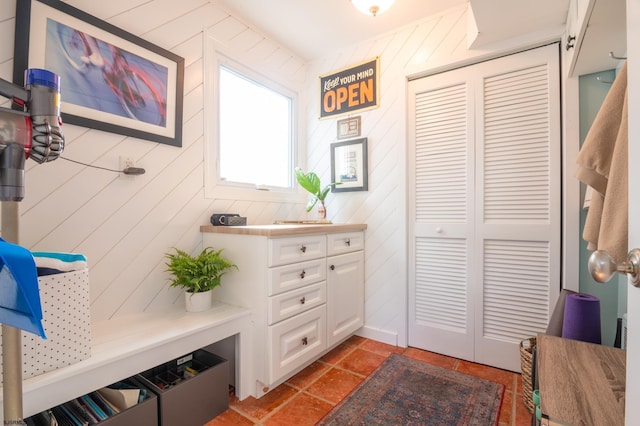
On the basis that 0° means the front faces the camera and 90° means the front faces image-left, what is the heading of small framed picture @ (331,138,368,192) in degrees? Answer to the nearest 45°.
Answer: approximately 45°

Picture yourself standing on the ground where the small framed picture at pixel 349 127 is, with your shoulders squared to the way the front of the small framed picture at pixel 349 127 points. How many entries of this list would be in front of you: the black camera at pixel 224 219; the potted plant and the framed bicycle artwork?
3

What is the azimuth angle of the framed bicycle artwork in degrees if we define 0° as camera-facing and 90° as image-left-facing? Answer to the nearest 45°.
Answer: approximately 315°

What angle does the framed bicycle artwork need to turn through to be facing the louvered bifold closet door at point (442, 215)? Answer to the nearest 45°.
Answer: approximately 45° to its left

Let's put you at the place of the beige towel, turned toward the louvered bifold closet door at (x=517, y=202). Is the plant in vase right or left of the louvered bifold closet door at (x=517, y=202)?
left

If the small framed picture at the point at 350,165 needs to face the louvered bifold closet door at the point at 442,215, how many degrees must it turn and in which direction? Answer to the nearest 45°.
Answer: approximately 90° to its left

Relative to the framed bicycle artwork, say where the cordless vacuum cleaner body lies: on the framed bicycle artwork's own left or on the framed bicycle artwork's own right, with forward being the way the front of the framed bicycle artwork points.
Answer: on the framed bicycle artwork's own right

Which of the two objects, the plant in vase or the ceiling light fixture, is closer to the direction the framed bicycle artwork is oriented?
the ceiling light fixture
